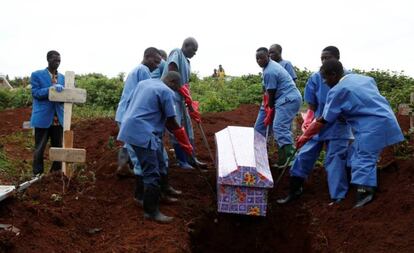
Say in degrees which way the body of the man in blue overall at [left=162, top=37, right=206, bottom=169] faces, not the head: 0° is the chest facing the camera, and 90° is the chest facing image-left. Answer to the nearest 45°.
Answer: approximately 315°

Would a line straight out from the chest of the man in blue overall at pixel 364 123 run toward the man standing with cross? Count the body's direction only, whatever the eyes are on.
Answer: yes

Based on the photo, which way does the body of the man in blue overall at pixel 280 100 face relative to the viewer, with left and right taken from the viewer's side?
facing to the left of the viewer

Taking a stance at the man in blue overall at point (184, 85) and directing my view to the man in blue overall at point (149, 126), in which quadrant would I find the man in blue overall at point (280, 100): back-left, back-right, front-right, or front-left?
back-left

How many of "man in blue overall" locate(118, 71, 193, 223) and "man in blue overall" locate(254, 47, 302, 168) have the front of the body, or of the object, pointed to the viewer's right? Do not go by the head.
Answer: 1

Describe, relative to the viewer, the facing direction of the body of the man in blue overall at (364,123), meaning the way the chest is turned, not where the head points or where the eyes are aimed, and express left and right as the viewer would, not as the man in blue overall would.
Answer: facing to the left of the viewer

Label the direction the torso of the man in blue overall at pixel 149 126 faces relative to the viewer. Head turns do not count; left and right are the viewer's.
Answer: facing to the right of the viewer

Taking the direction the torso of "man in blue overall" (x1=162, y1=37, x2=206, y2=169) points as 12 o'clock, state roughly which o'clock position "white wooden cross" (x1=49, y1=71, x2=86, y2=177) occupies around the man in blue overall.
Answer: The white wooden cross is roughly at 4 o'clock from the man in blue overall.

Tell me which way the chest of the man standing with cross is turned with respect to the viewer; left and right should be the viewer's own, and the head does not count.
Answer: facing the viewer and to the right of the viewer

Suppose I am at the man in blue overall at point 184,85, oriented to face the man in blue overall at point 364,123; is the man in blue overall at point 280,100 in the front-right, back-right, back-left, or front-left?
front-left

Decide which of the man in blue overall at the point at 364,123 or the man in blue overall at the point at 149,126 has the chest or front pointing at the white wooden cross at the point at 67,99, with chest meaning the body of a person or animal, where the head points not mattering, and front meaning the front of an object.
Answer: the man in blue overall at the point at 364,123
